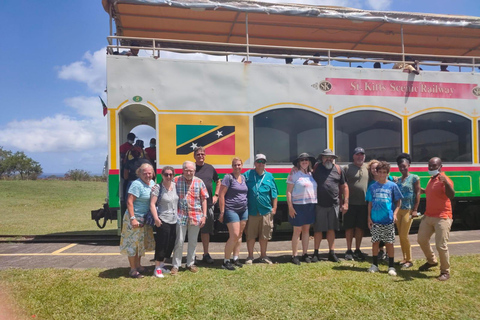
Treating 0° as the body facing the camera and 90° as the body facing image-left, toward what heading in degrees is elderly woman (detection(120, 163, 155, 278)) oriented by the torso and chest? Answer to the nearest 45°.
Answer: approximately 315°

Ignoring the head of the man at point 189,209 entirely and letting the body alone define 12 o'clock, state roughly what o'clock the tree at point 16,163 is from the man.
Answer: The tree is roughly at 5 o'clock from the man.

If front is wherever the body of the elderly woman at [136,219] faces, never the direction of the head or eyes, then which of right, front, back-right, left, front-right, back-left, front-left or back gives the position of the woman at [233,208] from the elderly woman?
front-left

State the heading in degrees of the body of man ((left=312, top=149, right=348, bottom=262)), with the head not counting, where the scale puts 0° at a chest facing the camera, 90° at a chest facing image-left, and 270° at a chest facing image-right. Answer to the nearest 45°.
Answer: approximately 0°
